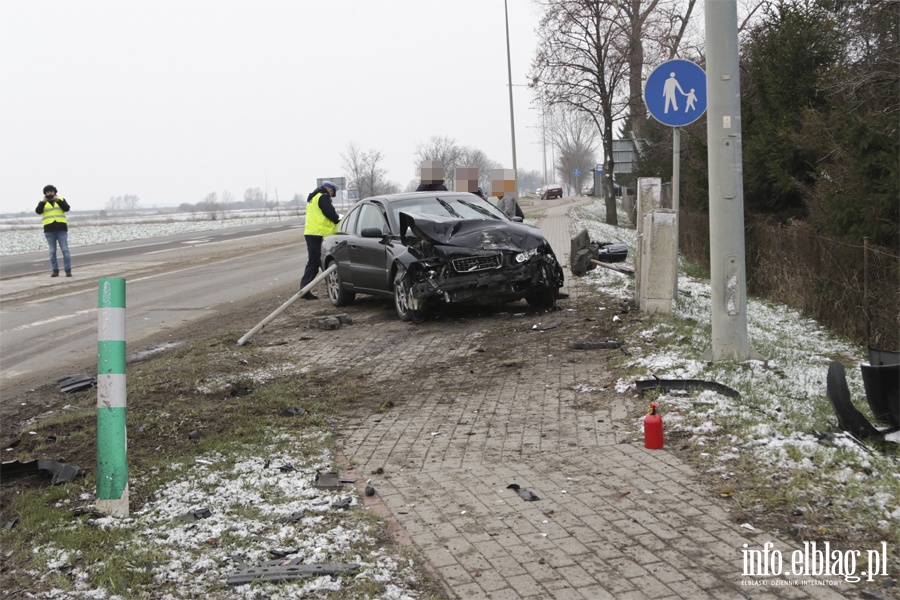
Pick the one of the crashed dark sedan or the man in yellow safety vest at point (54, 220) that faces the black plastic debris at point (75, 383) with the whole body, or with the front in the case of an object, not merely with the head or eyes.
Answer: the man in yellow safety vest

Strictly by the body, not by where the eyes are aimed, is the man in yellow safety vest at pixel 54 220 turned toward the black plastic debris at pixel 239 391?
yes

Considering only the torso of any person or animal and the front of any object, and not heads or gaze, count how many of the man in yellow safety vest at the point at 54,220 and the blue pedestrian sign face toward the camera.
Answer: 2

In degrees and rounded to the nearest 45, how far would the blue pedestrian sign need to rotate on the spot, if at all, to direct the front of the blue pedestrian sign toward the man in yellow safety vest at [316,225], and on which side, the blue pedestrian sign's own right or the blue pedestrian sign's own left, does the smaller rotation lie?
approximately 135° to the blue pedestrian sign's own right

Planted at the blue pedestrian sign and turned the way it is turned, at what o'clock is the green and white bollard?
The green and white bollard is roughly at 1 o'clock from the blue pedestrian sign.

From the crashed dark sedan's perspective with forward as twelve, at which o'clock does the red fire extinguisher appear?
The red fire extinguisher is roughly at 1 o'clock from the crashed dark sedan.

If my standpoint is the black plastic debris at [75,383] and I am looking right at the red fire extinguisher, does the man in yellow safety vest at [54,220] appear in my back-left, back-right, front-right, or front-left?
back-left

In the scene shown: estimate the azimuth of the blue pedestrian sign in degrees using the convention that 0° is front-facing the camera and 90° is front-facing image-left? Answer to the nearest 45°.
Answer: approximately 0°

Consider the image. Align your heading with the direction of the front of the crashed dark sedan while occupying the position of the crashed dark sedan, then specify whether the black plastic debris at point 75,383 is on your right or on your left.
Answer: on your right
